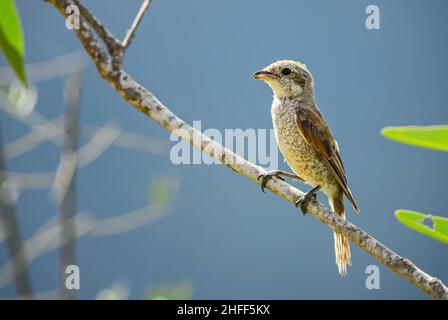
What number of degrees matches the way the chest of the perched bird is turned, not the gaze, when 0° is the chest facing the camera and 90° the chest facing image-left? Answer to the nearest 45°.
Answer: approximately 90°

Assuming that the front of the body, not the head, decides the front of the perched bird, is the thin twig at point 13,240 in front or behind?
in front
